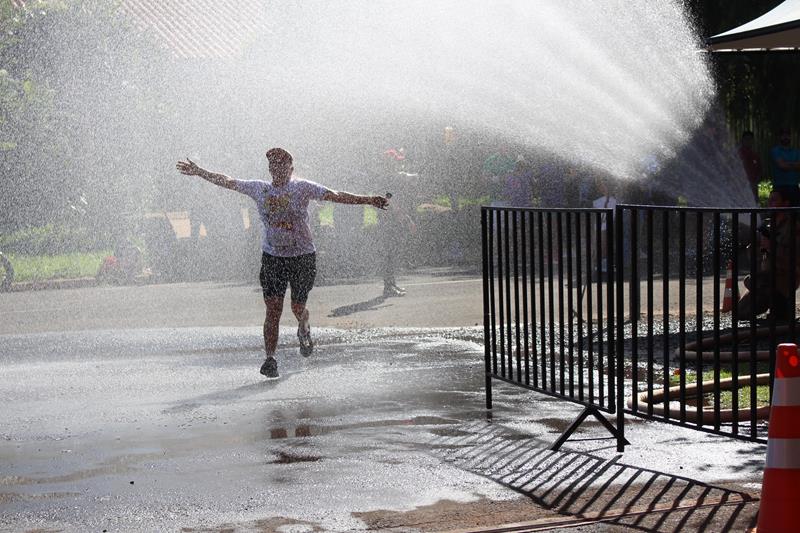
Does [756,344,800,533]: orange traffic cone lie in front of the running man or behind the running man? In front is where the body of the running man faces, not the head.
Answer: in front

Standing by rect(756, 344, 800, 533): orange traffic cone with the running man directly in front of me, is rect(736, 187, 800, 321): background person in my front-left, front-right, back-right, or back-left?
front-right

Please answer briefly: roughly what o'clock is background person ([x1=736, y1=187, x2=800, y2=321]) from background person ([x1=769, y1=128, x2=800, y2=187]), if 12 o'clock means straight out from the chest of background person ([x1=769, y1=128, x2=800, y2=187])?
background person ([x1=736, y1=187, x2=800, y2=321]) is roughly at 12 o'clock from background person ([x1=769, y1=128, x2=800, y2=187]).

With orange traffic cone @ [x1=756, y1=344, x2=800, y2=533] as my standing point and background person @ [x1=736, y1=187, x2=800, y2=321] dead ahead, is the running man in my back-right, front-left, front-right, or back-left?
front-left

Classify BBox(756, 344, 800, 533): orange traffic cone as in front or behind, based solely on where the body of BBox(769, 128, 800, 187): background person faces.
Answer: in front

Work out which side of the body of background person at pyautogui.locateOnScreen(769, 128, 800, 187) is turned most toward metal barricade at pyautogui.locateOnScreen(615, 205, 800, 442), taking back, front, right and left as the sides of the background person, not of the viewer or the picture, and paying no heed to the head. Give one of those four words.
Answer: front

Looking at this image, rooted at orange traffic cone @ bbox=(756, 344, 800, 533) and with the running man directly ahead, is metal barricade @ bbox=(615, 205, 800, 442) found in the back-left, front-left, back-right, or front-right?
front-right

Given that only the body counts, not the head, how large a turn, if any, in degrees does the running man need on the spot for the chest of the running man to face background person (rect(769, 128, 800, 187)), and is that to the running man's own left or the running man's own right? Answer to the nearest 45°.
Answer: approximately 135° to the running man's own left

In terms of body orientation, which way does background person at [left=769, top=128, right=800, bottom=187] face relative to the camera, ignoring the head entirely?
toward the camera

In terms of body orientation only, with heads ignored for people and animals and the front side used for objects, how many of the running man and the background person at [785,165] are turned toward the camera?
2

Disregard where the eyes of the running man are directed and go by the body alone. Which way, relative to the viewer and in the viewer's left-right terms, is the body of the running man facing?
facing the viewer
